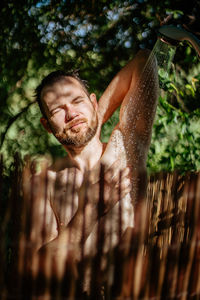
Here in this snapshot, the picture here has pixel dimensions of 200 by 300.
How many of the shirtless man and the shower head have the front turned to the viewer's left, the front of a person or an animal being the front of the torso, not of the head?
1

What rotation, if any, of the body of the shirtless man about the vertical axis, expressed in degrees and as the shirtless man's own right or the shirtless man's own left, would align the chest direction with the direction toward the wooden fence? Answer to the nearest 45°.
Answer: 0° — they already face it

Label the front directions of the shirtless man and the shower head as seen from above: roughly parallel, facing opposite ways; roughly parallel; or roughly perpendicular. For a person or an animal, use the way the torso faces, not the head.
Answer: roughly perpendicular

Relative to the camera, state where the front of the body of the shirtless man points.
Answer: toward the camera

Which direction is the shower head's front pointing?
to the viewer's left
